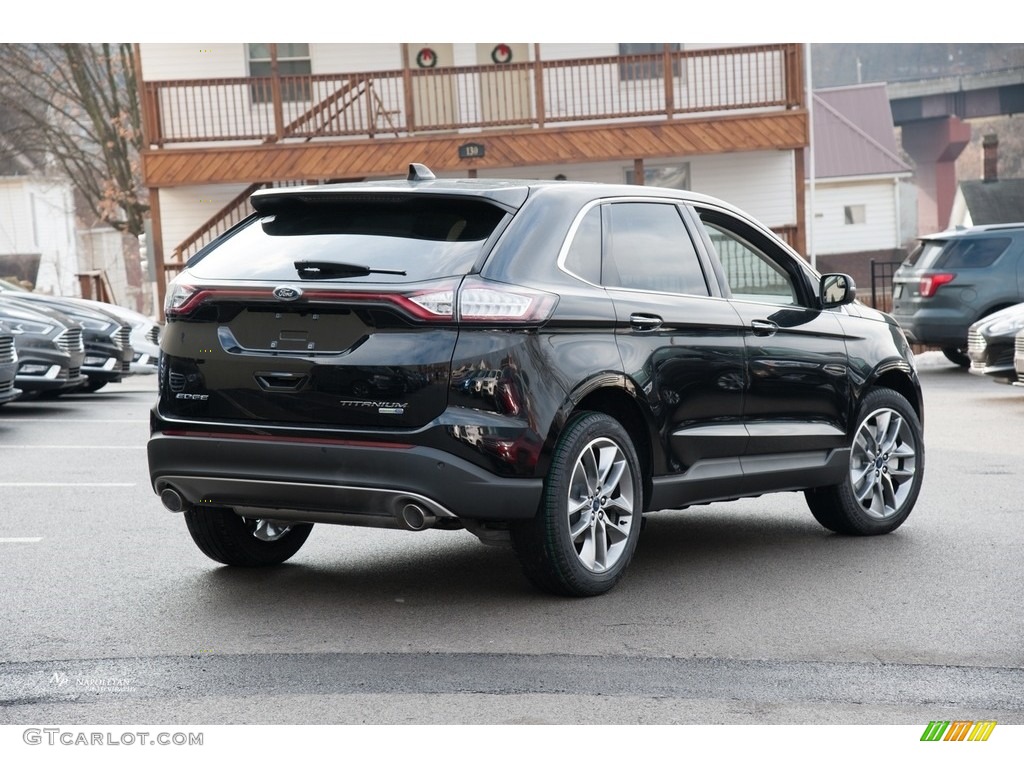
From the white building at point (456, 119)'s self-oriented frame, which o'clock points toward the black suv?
The black suv is roughly at 12 o'clock from the white building.

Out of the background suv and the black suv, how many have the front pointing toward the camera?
0

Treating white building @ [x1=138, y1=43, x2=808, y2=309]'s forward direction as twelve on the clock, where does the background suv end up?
The background suv is roughly at 11 o'clock from the white building.

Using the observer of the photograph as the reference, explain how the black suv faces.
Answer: facing away from the viewer and to the right of the viewer

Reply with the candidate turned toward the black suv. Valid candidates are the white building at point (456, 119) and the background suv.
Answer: the white building

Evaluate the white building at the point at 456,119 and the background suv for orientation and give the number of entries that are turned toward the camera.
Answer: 1

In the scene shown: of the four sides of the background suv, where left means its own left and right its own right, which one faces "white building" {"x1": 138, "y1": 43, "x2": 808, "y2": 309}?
left

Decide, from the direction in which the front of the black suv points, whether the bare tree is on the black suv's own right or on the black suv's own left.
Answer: on the black suv's own left

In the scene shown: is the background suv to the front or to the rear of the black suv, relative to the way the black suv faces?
to the front

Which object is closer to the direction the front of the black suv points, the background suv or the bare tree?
the background suv

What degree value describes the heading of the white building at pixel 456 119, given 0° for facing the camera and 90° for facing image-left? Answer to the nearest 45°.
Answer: approximately 0°

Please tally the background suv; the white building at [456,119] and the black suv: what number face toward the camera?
1

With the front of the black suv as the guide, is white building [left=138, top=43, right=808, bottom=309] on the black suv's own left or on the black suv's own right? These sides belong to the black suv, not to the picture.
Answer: on the black suv's own left

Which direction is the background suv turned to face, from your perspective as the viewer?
facing away from the viewer and to the right of the viewer

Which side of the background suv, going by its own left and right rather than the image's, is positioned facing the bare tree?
left
